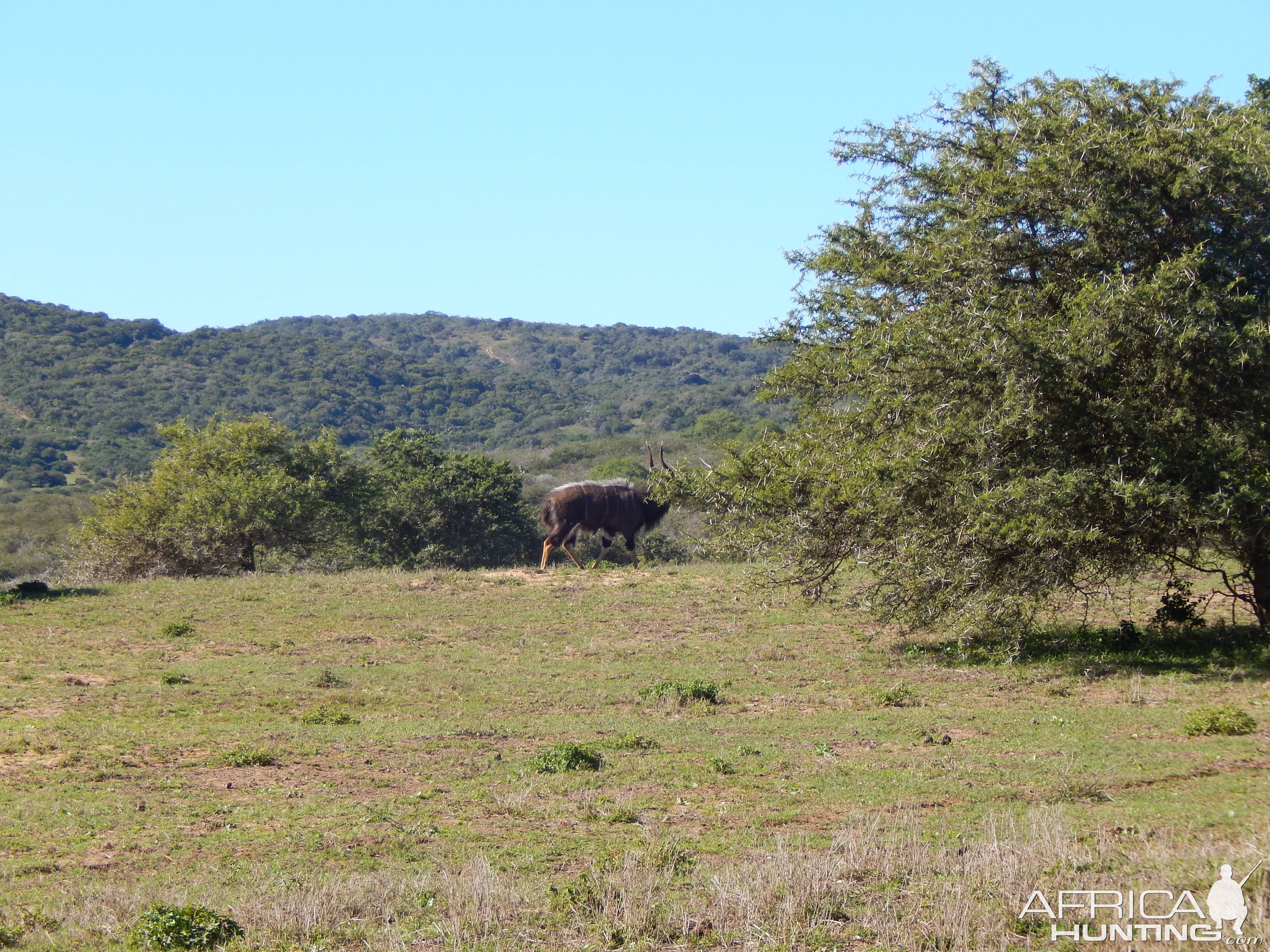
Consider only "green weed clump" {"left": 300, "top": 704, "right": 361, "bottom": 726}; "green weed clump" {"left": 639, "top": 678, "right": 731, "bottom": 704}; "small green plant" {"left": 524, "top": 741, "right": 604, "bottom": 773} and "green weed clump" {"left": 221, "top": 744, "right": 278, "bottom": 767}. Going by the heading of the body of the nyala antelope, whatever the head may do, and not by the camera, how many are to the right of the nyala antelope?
4

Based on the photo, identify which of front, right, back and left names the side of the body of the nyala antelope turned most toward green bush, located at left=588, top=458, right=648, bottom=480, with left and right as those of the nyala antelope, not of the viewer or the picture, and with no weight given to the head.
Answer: left

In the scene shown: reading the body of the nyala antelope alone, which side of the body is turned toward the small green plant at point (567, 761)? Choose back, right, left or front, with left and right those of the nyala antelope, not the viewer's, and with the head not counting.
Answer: right

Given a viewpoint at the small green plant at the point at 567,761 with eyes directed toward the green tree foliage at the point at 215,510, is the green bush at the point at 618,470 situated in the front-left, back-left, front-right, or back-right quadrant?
front-right

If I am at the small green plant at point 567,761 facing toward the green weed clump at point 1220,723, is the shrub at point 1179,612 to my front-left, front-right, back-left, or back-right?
front-left

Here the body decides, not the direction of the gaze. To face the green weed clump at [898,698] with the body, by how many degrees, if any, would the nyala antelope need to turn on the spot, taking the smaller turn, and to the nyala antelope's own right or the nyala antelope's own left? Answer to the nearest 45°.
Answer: approximately 90° to the nyala antelope's own right

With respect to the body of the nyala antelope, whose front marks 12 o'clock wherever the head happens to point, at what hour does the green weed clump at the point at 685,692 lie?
The green weed clump is roughly at 3 o'clock from the nyala antelope.

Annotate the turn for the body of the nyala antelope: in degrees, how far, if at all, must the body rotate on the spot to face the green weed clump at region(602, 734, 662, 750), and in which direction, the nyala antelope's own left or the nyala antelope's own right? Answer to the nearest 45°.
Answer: approximately 90° to the nyala antelope's own right

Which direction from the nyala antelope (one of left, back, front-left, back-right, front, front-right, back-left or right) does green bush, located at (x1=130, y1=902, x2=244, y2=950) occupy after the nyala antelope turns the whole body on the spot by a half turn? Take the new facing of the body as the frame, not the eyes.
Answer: left

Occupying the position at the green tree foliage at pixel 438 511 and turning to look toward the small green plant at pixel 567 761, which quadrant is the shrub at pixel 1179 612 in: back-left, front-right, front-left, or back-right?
front-left

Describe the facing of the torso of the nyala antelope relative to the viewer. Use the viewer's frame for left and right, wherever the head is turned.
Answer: facing to the right of the viewer

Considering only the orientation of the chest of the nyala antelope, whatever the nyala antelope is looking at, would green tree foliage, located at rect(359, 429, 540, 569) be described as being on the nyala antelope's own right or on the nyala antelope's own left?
on the nyala antelope's own left

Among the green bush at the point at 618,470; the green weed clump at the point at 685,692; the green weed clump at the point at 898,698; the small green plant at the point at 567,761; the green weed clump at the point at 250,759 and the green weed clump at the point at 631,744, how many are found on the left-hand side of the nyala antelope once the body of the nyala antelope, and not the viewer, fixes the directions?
1

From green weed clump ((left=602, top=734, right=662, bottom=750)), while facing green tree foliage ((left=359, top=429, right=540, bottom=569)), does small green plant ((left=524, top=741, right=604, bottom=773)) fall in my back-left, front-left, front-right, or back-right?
back-left

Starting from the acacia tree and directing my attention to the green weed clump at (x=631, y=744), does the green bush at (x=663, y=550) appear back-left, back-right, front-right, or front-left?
back-right

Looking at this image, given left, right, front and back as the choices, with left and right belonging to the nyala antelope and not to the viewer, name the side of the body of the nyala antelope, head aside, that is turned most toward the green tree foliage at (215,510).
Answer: back
